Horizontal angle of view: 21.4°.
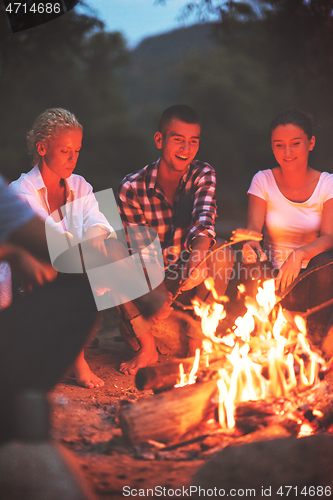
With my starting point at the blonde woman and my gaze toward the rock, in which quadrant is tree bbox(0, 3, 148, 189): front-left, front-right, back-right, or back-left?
back-left

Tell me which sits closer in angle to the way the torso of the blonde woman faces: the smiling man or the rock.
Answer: the rock

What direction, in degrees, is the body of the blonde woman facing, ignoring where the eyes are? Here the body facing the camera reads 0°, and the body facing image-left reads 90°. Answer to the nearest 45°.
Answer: approximately 315°

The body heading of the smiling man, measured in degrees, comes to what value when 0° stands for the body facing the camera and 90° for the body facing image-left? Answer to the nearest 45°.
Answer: approximately 315°

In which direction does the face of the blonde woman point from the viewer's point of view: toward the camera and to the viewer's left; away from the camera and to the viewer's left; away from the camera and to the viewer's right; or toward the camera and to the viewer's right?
toward the camera and to the viewer's right

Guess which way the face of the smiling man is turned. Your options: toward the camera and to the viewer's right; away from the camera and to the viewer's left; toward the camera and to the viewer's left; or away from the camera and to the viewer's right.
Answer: toward the camera and to the viewer's right

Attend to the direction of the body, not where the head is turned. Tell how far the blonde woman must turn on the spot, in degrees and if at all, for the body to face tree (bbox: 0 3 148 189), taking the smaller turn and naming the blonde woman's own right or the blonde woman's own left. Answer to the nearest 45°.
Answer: approximately 135° to the blonde woman's own left
